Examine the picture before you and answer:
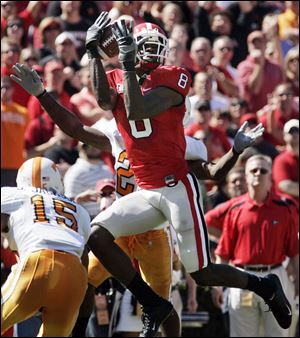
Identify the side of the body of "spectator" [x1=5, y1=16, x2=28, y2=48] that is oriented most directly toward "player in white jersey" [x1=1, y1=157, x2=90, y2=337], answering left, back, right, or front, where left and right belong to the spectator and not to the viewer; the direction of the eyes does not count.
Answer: front

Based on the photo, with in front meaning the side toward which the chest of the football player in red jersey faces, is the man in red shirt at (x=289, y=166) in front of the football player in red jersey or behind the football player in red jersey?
behind

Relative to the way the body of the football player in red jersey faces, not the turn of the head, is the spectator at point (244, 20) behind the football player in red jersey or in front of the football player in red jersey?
behind

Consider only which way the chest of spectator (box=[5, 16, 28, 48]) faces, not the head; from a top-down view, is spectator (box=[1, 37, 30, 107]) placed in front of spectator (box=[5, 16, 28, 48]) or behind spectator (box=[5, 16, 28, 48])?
in front

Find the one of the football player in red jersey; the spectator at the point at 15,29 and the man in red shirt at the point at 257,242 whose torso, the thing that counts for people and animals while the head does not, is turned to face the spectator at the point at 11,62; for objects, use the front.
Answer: the spectator at the point at 15,29

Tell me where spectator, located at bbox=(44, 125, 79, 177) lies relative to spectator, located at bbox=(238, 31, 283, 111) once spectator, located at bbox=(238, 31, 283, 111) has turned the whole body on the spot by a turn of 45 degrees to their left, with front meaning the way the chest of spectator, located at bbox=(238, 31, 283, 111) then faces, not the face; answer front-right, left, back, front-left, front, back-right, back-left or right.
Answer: right

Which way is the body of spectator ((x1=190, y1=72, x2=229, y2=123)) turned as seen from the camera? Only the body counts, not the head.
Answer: toward the camera

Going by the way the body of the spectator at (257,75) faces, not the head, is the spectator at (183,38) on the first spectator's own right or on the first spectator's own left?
on the first spectator's own right

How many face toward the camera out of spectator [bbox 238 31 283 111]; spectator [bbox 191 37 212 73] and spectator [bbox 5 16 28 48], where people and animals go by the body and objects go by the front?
3

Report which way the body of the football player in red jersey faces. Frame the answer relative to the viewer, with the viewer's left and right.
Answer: facing the viewer and to the left of the viewer

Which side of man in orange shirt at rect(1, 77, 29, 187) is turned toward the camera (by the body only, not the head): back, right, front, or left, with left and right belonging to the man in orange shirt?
front

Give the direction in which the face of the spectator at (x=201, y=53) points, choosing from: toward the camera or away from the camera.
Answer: toward the camera

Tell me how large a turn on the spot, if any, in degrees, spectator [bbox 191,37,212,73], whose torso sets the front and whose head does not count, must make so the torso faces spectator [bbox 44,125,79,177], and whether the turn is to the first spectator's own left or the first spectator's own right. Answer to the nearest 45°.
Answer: approximately 45° to the first spectator's own right

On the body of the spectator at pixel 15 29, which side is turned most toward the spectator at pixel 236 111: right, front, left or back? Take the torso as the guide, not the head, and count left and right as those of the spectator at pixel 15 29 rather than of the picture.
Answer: left
